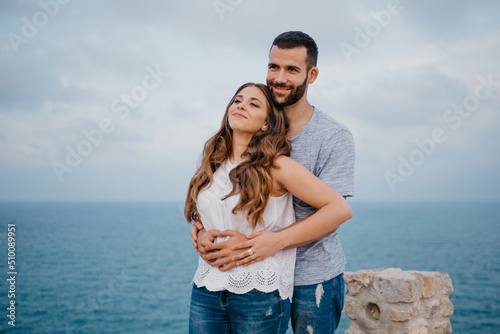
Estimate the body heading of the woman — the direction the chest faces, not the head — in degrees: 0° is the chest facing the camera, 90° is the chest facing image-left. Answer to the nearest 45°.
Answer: approximately 45°

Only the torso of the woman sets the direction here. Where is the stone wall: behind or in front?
behind

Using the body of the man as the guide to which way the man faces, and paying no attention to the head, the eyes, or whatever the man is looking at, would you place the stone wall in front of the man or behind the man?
behind

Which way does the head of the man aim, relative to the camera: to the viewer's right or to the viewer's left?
to the viewer's left

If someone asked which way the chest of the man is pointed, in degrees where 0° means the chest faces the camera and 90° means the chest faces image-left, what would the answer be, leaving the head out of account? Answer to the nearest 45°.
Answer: approximately 45°
